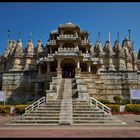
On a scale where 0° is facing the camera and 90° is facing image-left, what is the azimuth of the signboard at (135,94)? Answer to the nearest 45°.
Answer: approximately 0°

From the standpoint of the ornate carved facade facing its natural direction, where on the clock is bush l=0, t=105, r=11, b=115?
The bush is roughly at 1 o'clock from the ornate carved facade.

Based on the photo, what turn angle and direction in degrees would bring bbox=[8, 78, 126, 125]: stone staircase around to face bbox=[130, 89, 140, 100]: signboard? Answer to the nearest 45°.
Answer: approximately 135° to its left

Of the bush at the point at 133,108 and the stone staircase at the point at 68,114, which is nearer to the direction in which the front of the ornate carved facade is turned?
the stone staircase

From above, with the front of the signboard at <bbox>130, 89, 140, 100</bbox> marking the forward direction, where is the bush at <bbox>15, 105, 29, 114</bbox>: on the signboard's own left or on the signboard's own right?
on the signboard's own right

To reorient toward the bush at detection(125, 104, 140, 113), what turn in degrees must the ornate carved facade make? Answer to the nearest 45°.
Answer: approximately 45° to its left

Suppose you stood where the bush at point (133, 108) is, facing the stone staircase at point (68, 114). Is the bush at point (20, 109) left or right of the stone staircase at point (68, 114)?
right
